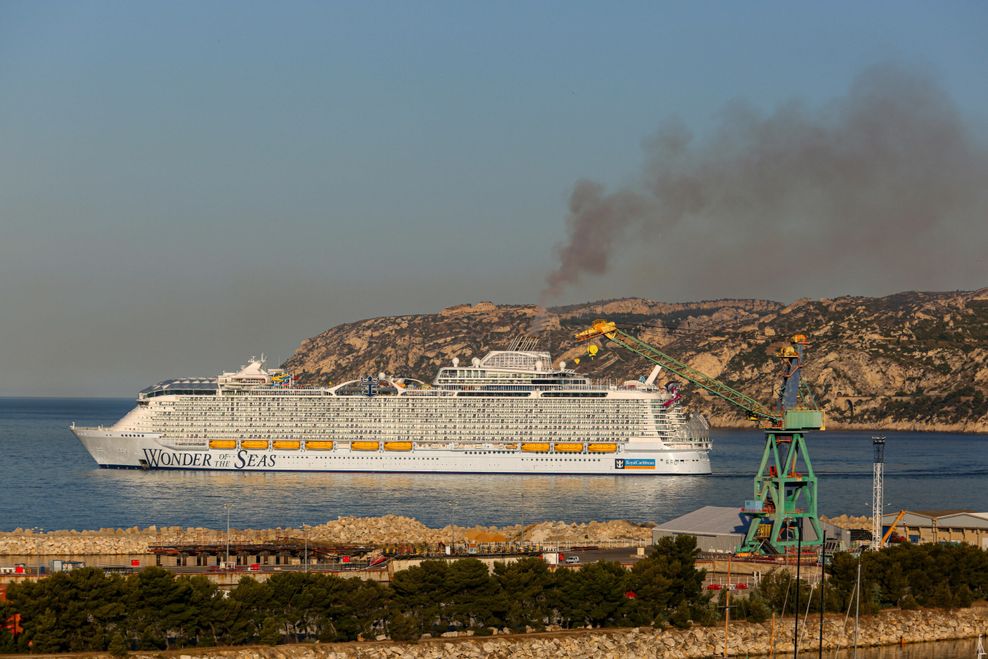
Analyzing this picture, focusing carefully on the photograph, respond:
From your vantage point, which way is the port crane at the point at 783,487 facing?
to the viewer's left
